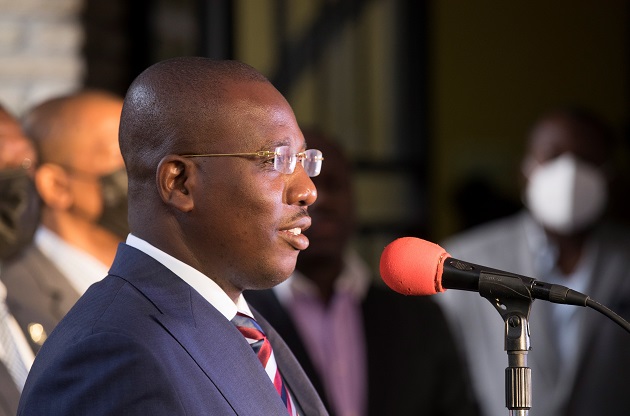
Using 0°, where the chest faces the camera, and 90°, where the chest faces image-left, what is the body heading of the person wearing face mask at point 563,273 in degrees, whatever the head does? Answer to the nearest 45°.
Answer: approximately 0°

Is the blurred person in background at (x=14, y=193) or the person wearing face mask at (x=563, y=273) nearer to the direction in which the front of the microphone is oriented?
the blurred person in background

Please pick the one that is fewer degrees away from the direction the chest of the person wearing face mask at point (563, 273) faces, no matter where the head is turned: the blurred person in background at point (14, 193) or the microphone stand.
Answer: the microphone stand

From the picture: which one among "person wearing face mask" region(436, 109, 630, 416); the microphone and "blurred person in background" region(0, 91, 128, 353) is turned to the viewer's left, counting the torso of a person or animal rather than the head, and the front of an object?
the microphone

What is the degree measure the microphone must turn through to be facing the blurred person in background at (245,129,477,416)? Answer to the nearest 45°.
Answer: approximately 90° to its right

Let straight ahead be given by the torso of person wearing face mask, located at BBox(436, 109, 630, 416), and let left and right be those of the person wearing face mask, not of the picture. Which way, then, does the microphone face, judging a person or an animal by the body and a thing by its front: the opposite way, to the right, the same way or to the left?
to the right

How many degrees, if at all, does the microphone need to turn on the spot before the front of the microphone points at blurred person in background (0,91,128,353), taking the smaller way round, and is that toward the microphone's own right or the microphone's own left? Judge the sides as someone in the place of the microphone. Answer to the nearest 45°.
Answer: approximately 45° to the microphone's own right

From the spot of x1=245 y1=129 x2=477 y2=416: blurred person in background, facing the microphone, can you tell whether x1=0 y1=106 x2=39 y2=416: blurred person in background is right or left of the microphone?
right

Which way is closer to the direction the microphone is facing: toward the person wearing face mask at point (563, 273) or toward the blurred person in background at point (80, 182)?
the blurred person in background

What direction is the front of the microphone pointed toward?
to the viewer's left

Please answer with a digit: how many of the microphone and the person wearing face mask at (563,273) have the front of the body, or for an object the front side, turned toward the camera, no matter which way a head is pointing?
1

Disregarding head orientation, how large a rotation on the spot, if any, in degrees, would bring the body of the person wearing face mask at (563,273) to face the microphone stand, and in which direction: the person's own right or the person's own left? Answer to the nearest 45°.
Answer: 0° — they already face it
